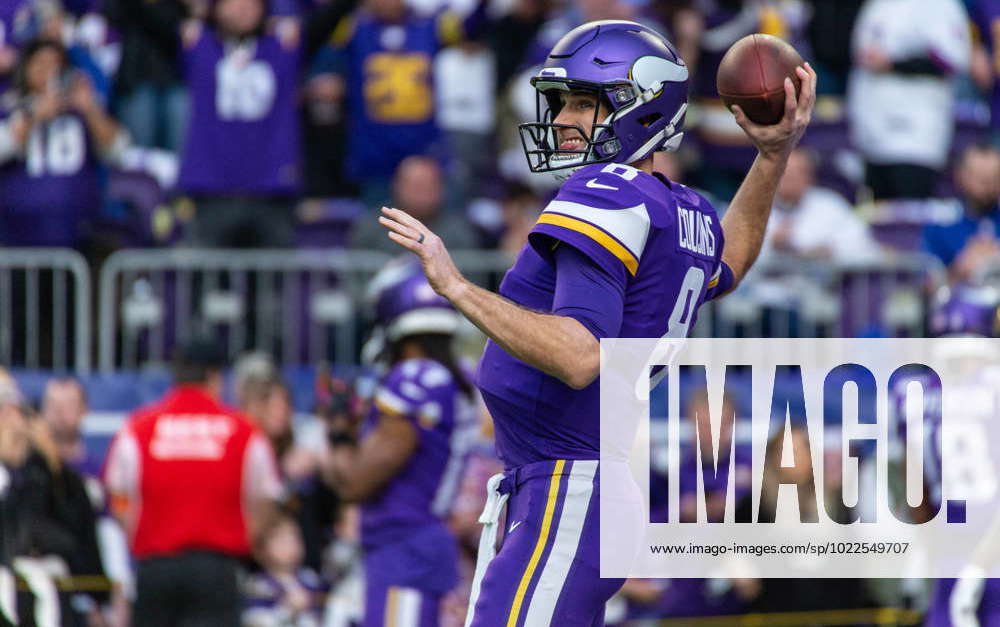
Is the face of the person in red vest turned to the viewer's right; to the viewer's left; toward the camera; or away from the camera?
away from the camera

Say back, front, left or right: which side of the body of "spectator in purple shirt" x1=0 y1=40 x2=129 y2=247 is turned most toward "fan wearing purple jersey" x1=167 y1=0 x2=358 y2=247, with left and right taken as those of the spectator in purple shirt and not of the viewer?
left

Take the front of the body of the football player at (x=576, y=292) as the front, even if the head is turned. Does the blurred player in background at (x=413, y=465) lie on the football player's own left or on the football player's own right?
on the football player's own right

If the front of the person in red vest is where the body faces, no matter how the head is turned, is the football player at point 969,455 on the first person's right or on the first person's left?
on the first person's right

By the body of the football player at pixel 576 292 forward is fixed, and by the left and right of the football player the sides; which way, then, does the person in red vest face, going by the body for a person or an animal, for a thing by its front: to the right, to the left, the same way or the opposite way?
to the right

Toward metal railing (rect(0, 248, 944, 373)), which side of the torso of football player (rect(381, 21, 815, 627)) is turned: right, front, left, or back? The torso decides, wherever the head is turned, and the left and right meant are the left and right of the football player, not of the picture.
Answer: right

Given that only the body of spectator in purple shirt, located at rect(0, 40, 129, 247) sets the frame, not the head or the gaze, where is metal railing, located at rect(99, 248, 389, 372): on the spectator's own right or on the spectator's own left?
on the spectator's own left

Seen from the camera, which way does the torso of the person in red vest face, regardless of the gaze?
away from the camera

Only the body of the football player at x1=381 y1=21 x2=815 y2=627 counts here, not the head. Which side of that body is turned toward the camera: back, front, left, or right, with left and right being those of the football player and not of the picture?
left

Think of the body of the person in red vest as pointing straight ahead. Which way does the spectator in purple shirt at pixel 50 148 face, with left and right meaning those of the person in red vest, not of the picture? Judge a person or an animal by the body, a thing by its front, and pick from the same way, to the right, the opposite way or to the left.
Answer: the opposite way

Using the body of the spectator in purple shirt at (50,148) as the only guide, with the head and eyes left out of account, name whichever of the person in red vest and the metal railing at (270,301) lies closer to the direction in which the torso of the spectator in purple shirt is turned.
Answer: the person in red vest
